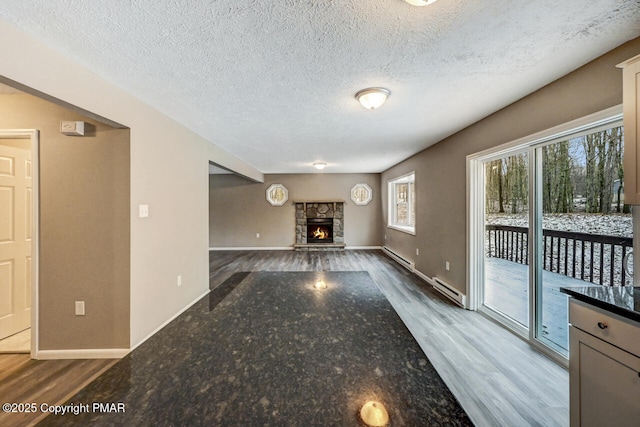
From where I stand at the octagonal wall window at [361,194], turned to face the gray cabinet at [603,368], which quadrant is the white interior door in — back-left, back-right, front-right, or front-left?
front-right

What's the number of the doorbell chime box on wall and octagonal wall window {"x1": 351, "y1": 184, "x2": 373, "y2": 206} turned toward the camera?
2

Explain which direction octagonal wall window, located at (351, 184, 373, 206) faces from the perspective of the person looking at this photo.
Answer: facing the viewer

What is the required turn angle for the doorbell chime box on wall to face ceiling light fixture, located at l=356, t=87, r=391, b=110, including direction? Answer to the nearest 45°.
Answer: approximately 45° to its left

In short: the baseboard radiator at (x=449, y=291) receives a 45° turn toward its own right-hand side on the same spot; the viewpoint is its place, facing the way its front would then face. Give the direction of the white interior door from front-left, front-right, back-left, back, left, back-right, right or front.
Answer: front-left

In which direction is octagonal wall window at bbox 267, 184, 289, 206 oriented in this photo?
toward the camera

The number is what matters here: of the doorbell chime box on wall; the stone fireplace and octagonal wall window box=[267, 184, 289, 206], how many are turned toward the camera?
3

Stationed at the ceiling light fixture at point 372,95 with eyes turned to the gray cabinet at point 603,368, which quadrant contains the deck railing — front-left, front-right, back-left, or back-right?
front-left

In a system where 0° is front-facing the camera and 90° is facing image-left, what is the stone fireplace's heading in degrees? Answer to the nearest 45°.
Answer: approximately 0°

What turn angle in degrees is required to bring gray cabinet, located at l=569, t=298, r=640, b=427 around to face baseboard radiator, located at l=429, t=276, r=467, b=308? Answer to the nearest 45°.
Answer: approximately 90° to its right

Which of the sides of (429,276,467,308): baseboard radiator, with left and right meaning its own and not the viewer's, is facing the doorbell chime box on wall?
front

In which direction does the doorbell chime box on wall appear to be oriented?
toward the camera

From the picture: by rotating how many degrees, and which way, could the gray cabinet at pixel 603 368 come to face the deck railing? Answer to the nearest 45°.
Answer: approximately 135° to its right
